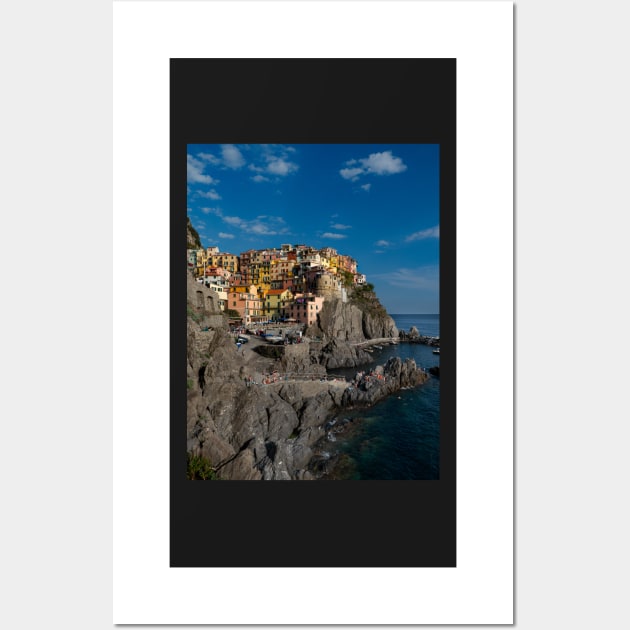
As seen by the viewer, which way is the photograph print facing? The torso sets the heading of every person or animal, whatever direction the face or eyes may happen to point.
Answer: toward the camera
